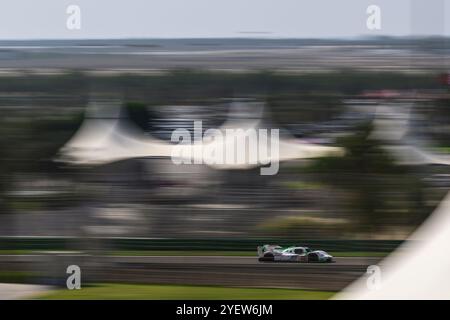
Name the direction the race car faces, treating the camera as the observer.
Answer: facing to the right of the viewer
